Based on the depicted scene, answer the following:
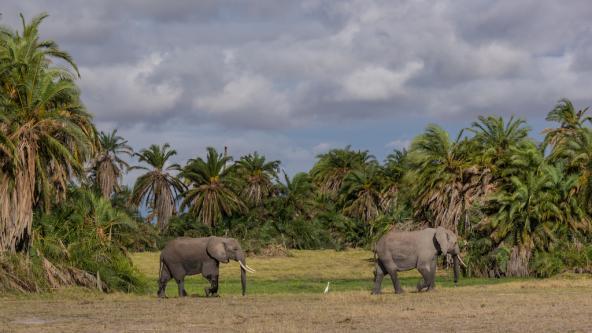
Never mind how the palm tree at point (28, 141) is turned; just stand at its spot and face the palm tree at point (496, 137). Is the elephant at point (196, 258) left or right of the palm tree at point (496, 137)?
right

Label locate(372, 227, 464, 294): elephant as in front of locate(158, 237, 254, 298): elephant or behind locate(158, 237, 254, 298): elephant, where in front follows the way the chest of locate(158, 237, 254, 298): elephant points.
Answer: in front

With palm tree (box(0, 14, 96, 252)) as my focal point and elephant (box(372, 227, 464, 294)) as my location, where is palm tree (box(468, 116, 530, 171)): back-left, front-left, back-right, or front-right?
back-right

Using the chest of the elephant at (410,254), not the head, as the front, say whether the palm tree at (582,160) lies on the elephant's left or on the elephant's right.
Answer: on the elephant's left

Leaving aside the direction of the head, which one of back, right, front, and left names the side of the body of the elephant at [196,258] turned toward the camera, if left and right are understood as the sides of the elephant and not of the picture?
right

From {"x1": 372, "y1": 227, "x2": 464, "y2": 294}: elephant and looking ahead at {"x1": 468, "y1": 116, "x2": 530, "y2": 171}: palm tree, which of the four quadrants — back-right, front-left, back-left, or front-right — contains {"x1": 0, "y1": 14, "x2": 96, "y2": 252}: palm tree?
back-left

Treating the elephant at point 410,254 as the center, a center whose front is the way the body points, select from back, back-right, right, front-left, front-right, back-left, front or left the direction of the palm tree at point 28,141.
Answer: back

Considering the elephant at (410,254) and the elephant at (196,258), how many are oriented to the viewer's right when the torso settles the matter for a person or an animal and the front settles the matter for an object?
2

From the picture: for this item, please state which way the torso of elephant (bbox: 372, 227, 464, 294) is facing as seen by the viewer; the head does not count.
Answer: to the viewer's right

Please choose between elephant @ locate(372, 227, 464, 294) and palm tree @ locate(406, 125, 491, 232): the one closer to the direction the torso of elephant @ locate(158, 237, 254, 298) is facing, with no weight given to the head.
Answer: the elephant

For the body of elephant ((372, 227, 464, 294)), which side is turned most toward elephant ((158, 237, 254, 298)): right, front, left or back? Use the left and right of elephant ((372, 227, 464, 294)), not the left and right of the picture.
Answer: back

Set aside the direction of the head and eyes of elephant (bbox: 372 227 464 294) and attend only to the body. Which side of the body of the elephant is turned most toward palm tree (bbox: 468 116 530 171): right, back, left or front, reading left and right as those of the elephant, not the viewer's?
left
